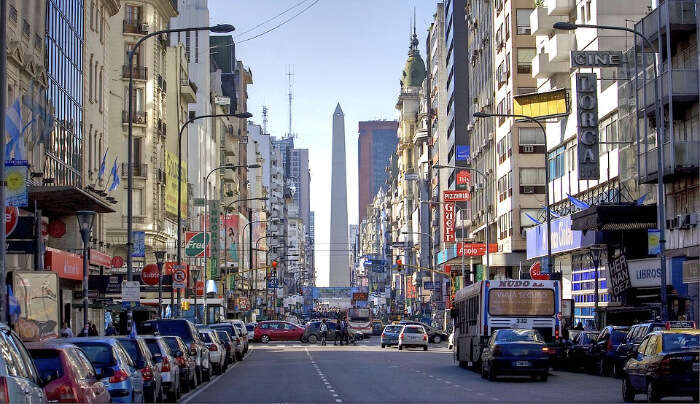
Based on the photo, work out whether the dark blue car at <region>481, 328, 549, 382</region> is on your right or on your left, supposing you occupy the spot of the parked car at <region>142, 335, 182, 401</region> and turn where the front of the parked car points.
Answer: on your right

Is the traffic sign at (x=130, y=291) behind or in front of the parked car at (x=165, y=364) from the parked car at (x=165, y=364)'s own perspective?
in front

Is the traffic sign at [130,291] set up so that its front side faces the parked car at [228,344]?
no

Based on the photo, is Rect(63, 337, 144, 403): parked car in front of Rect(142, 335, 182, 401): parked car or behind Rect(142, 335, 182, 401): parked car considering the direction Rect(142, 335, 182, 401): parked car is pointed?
behind

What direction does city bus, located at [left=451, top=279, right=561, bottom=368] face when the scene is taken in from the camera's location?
facing away from the viewer

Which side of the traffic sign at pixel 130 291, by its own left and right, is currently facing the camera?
front

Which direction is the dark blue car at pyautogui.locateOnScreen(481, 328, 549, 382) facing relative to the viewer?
away from the camera

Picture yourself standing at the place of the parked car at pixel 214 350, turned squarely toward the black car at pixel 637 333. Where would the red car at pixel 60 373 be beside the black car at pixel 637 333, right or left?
right

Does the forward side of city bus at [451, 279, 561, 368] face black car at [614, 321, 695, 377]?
no

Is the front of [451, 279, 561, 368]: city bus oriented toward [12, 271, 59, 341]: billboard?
no

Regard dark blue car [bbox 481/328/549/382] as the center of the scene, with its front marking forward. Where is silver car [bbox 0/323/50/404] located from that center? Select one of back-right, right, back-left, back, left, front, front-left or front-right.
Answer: back
